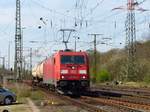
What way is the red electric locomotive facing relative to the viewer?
toward the camera
